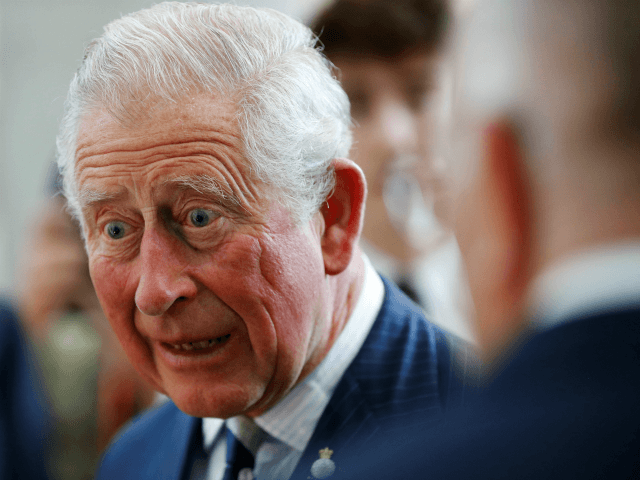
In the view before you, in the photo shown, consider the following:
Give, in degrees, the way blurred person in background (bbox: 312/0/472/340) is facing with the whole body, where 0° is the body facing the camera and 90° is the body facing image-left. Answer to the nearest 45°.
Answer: approximately 0°

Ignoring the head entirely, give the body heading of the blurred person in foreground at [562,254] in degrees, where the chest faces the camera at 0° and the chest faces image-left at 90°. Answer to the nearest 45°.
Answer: approximately 135°

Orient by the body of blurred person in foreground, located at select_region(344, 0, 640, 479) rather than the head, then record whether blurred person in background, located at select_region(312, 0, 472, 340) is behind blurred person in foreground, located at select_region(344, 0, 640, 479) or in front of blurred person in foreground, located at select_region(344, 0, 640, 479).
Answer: in front

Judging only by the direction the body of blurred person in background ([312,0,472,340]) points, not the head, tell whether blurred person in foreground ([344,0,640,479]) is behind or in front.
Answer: in front

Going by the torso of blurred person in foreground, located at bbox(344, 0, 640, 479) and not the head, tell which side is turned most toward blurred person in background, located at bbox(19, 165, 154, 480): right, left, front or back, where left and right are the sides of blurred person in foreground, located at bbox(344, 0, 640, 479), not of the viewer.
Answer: front

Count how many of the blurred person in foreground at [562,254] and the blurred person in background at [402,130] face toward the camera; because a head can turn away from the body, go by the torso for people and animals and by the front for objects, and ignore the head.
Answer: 1

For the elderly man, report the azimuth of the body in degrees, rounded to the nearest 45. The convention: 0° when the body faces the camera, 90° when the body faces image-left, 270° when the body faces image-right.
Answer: approximately 45°

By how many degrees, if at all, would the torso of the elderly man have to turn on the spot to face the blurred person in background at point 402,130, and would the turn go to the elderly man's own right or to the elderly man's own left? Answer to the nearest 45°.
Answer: approximately 180°
